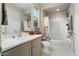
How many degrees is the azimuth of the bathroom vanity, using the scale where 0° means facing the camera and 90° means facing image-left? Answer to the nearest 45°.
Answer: approximately 315°
